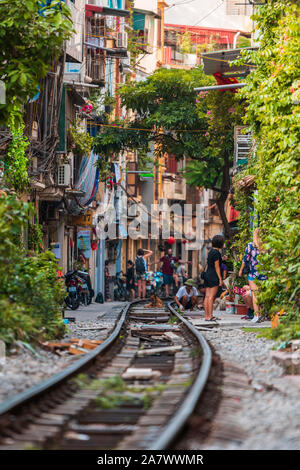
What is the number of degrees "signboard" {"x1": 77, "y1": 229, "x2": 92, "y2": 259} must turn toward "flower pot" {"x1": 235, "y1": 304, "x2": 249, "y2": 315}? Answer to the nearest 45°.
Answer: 0° — it already faces it

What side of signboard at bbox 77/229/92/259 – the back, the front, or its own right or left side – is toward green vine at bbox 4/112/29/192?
front

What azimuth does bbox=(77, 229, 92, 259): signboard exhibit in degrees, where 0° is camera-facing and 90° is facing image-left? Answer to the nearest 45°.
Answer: approximately 0°

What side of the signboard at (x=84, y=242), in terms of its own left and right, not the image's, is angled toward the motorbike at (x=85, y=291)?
front
